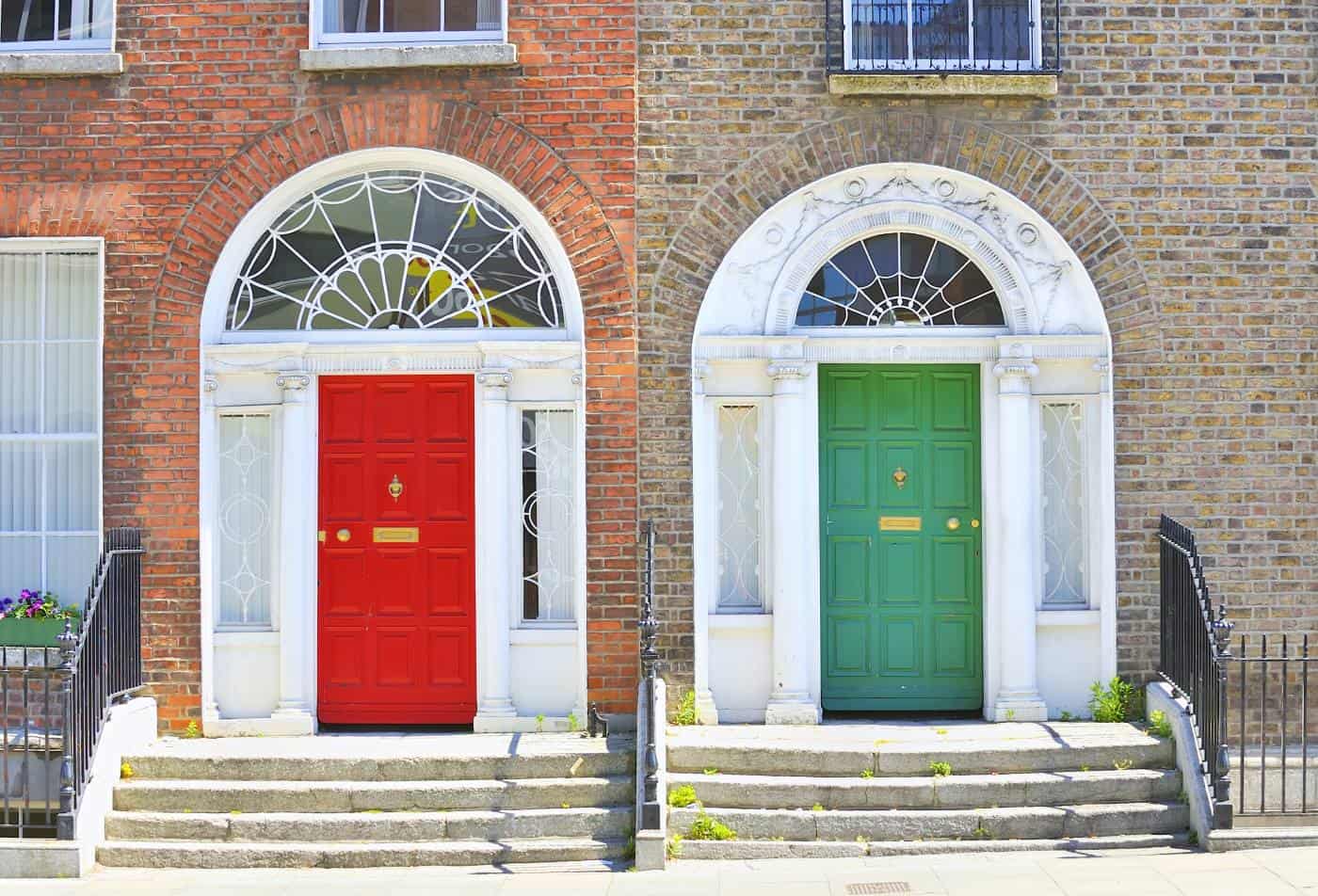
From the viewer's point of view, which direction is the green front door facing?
toward the camera

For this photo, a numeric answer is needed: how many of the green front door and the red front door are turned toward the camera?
2

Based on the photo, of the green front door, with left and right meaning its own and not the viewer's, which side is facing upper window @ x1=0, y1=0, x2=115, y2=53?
right

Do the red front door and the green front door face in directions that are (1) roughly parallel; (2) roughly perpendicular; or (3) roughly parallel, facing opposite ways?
roughly parallel

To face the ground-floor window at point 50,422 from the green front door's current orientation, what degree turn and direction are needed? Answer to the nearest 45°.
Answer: approximately 90° to its right

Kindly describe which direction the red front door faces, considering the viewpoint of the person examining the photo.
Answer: facing the viewer

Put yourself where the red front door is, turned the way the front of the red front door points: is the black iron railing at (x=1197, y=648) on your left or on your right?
on your left

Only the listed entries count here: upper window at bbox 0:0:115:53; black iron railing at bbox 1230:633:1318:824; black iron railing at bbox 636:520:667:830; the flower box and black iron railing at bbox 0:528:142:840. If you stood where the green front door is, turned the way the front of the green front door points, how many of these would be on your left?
1

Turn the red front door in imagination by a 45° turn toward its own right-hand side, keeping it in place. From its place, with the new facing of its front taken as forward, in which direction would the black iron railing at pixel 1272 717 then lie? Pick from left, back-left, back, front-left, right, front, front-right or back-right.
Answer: back-left
